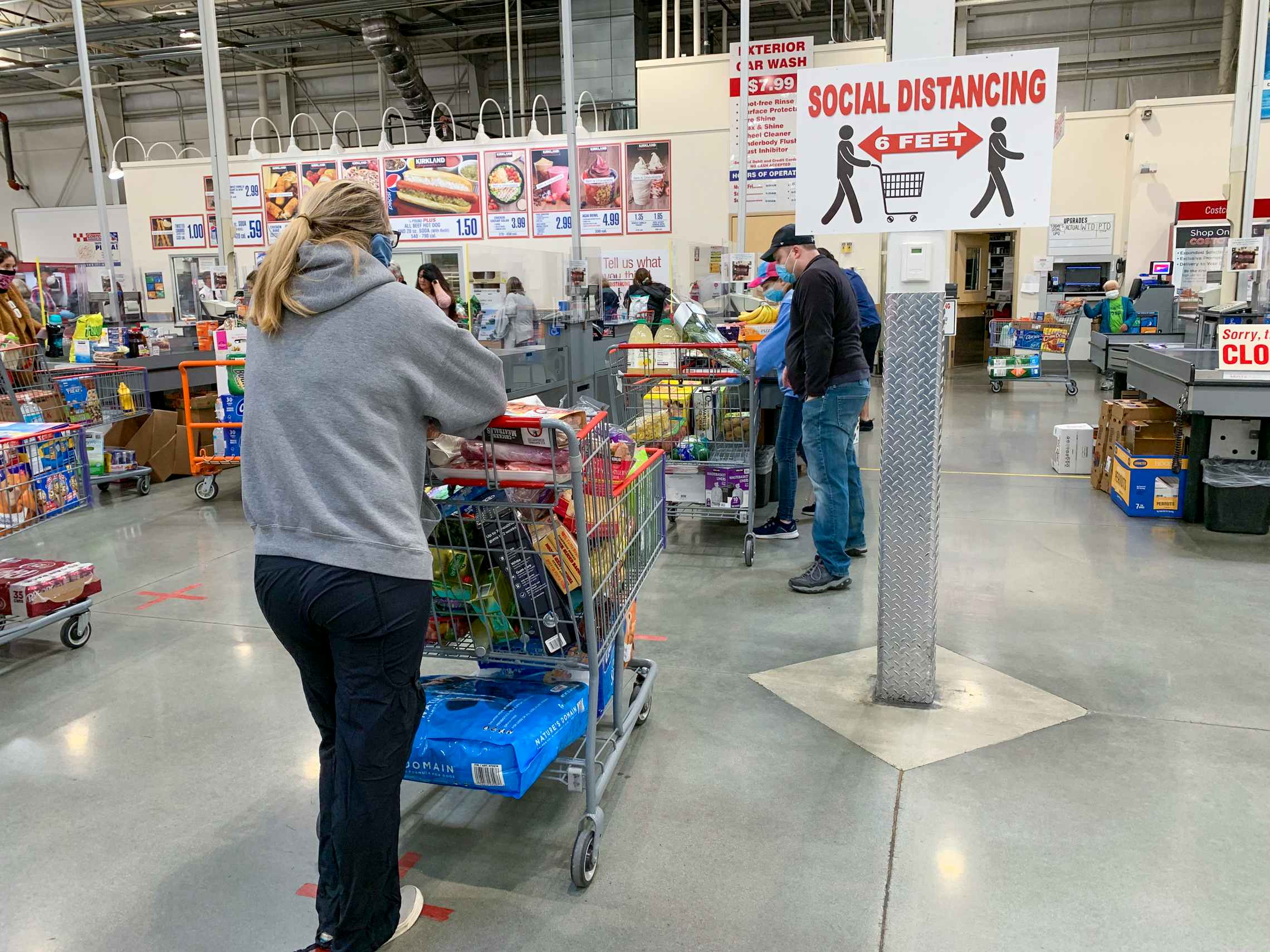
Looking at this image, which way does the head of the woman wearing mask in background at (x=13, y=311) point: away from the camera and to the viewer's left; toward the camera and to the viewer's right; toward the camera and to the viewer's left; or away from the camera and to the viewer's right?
toward the camera and to the viewer's right

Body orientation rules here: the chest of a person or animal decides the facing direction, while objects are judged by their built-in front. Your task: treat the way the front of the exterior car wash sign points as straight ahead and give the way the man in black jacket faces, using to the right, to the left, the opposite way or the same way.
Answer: to the right

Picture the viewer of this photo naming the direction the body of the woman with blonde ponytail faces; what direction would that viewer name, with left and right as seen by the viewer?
facing away from the viewer and to the right of the viewer

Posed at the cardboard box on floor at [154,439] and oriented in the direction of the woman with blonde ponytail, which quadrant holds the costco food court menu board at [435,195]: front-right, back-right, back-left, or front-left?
back-left

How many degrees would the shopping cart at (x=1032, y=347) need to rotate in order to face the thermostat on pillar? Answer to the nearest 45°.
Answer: approximately 90° to its left

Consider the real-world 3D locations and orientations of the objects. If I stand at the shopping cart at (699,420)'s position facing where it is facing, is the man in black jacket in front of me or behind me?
behind

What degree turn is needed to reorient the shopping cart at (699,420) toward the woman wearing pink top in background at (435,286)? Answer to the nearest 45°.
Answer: approximately 45° to its left

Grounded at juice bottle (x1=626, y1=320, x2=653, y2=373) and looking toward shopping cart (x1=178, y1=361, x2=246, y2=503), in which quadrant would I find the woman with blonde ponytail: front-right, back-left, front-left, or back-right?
back-left
